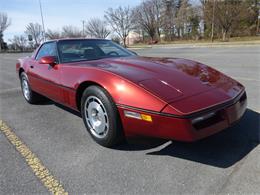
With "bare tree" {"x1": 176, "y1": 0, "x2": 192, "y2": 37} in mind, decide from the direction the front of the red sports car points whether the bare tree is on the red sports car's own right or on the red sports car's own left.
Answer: on the red sports car's own left

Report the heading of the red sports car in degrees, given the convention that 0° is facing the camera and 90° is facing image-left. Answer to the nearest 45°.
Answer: approximately 315°

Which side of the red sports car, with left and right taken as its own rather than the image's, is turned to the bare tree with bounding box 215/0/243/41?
left
